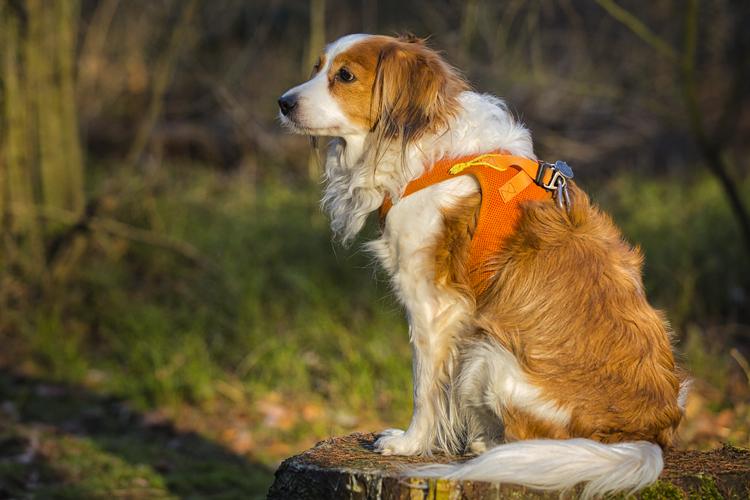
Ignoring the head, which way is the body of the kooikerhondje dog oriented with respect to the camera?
to the viewer's left

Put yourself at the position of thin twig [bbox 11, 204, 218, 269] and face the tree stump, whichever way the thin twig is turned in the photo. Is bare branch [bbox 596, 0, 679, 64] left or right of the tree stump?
left
